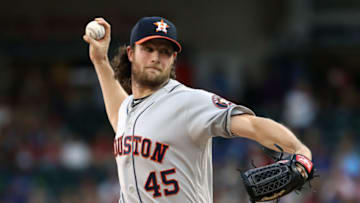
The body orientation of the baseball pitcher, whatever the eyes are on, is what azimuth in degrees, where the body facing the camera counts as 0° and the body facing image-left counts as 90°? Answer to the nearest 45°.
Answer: approximately 45°
